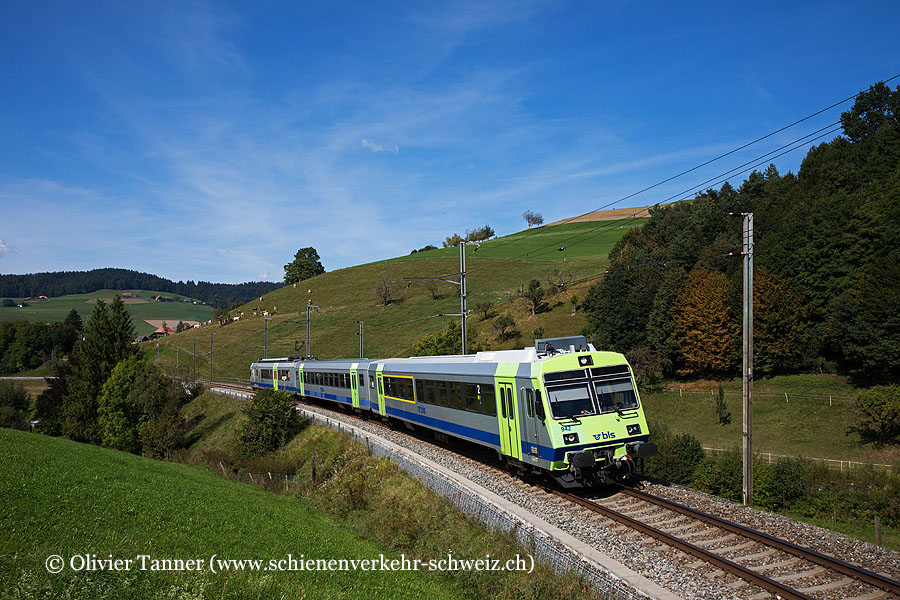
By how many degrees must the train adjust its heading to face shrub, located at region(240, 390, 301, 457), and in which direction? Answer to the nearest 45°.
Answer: approximately 180°

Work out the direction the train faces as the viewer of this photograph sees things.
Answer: facing the viewer and to the right of the viewer

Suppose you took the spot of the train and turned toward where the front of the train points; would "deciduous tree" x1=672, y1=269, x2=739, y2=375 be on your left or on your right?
on your left

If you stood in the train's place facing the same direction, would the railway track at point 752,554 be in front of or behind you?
in front

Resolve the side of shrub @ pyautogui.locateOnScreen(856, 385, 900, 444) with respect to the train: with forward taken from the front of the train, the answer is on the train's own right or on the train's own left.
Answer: on the train's own left
